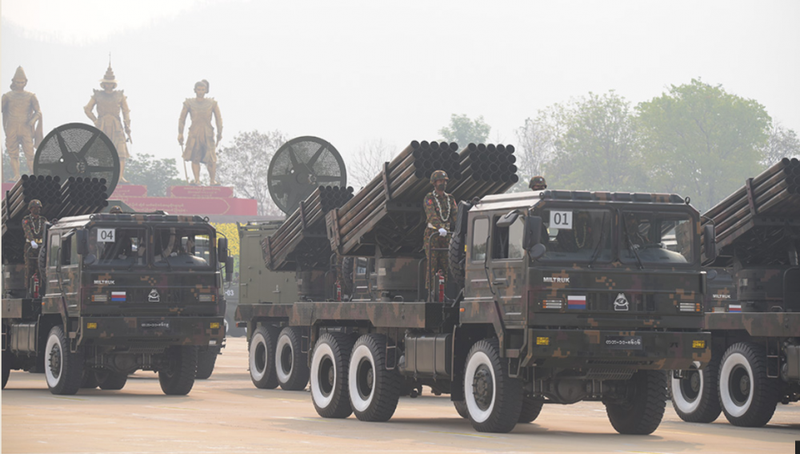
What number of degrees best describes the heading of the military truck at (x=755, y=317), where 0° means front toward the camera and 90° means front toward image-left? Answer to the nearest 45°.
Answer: approximately 315°

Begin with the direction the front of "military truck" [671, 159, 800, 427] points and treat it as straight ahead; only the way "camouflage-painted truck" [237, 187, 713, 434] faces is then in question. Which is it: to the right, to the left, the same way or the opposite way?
the same way

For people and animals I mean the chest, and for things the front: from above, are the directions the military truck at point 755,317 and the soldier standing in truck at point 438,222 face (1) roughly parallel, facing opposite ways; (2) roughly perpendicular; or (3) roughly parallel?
roughly parallel

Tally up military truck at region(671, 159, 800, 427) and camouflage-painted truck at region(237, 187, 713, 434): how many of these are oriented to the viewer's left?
0

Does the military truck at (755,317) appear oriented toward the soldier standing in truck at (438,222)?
no

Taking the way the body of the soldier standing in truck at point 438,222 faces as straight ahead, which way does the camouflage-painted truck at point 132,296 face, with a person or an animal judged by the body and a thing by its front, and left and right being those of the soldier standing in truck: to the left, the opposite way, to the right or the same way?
the same way

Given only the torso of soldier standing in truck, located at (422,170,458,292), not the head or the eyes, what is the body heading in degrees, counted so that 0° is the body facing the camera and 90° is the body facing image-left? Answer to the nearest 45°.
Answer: approximately 315°

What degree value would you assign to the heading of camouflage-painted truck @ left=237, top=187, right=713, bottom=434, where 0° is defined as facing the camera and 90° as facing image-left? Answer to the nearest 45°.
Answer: approximately 315°

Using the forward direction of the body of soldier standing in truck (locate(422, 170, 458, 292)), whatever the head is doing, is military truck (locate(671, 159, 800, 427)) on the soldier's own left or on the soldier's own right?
on the soldier's own left

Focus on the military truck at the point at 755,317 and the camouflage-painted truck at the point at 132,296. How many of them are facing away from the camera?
0

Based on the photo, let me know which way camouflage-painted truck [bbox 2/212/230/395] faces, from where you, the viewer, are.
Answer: facing the viewer and to the right of the viewer

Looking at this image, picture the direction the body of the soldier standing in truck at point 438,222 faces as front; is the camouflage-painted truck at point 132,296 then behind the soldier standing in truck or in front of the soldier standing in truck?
behind

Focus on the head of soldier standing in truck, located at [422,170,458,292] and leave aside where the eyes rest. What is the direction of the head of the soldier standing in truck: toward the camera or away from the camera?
toward the camera
